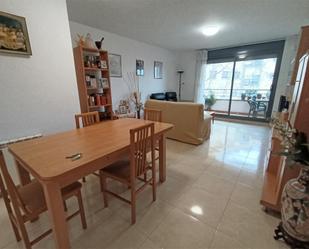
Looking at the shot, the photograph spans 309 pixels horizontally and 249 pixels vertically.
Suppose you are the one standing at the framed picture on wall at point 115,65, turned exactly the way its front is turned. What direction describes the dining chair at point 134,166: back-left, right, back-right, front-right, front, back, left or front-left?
front-right

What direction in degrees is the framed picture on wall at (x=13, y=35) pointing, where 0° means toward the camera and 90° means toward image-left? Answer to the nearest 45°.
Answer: approximately 315°

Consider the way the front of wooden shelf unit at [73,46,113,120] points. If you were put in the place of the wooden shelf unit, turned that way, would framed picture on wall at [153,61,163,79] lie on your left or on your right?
on your left

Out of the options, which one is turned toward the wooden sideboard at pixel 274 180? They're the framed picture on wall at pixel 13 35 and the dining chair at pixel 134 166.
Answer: the framed picture on wall

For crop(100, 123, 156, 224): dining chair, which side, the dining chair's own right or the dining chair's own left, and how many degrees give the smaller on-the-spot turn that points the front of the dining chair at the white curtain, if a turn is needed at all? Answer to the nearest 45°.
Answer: approximately 90° to the dining chair's own right

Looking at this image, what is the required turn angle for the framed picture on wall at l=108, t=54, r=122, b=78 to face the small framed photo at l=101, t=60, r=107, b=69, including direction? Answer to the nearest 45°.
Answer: approximately 45° to its right

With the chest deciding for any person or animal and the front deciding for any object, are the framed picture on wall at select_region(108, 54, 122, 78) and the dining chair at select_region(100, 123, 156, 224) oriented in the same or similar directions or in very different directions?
very different directions
